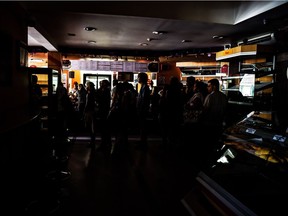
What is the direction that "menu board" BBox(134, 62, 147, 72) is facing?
toward the camera

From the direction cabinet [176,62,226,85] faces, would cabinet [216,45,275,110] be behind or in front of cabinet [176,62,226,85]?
in front

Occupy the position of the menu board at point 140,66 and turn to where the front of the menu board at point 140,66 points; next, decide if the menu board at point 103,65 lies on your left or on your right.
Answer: on your right

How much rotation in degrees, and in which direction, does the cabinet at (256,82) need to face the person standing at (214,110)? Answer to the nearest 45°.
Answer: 0° — it already faces them

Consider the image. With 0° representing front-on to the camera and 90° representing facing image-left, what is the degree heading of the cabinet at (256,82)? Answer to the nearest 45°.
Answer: approximately 45°

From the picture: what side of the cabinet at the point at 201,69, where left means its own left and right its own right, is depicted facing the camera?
front

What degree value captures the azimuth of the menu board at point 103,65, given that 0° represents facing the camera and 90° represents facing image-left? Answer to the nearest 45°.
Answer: approximately 0°

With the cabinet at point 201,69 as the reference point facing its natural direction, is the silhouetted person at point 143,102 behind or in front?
in front

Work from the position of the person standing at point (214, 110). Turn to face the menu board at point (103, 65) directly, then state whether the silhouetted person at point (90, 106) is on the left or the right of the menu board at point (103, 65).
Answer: left

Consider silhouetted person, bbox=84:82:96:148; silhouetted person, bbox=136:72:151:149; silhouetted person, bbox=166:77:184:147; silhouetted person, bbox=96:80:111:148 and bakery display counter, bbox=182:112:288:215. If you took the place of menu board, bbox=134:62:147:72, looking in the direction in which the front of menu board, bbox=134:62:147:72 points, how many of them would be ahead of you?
5
